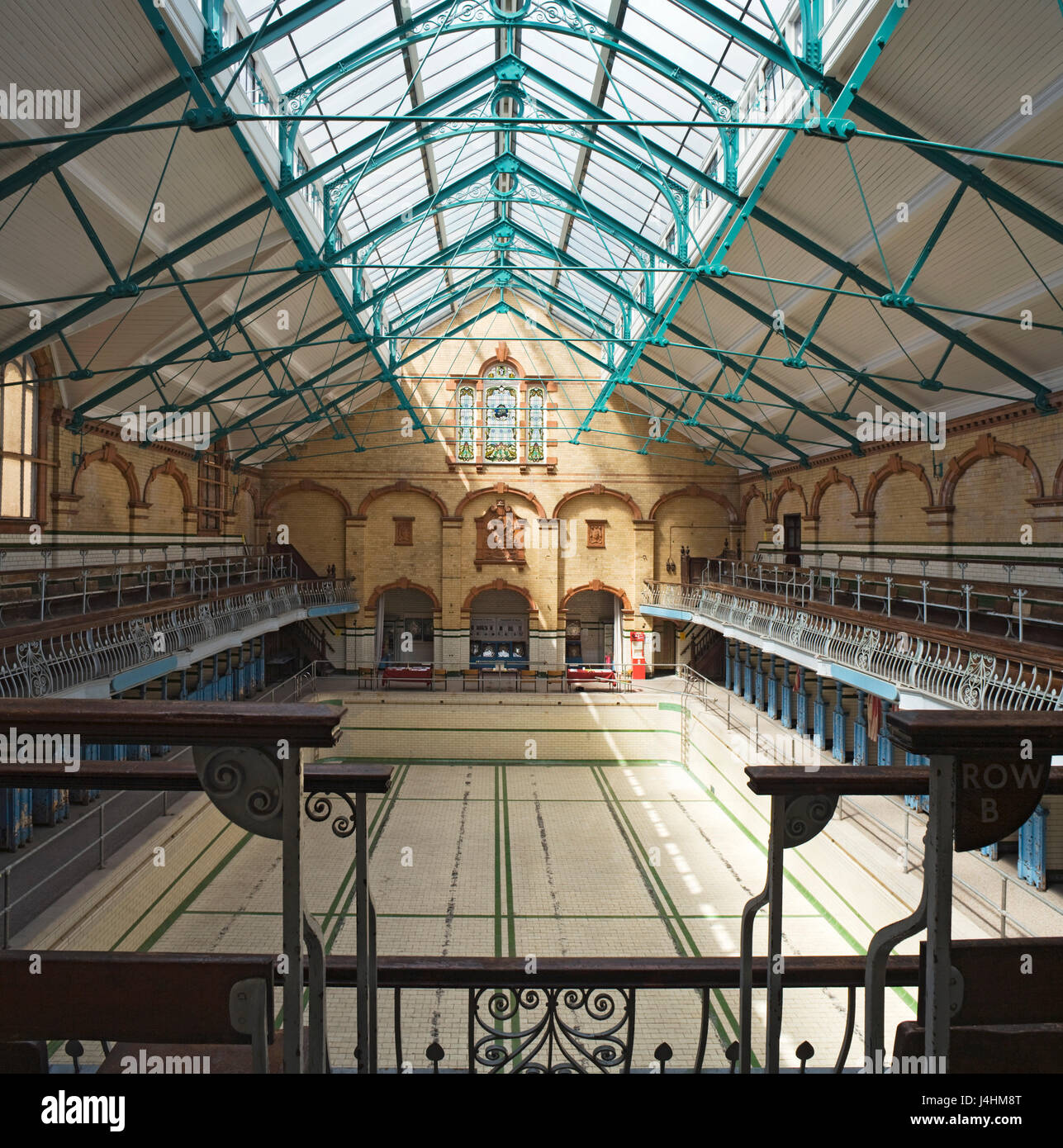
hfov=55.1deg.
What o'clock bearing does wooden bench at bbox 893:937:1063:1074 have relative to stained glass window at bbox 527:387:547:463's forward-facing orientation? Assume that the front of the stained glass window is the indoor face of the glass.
The wooden bench is roughly at 12 o'clock from the stained glass window.

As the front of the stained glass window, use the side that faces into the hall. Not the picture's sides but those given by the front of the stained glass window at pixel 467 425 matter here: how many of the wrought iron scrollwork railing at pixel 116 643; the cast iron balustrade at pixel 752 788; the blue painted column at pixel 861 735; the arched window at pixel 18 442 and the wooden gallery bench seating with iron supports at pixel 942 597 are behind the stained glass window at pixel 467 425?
0

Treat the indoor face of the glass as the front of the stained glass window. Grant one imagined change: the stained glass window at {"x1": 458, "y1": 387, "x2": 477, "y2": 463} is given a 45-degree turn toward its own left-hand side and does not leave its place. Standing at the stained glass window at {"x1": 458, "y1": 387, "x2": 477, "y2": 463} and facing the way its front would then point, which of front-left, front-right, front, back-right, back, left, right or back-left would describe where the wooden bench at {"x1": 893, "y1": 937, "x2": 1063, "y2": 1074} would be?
front-right

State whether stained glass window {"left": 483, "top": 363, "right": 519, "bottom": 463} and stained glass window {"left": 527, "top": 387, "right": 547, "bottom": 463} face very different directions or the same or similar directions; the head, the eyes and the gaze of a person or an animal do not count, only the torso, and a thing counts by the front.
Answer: same or similar directions

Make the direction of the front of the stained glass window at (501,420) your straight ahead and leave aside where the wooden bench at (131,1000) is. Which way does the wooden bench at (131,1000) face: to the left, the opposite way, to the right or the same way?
the opposite way

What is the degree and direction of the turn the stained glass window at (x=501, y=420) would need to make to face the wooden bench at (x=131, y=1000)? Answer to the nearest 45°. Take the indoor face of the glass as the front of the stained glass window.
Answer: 0° — it already faces it

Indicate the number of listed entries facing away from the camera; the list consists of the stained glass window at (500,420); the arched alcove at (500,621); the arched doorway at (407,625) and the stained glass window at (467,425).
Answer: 0

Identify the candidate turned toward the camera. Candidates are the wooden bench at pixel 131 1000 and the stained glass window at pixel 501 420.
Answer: the stained glass window

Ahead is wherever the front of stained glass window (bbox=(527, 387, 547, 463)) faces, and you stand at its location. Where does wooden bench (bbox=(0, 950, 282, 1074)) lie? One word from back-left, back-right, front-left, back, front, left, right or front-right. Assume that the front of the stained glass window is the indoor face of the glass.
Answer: front

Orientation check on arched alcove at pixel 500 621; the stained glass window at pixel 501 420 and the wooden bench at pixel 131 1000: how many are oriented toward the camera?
2

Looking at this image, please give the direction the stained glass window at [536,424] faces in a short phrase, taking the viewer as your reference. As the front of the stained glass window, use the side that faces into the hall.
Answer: facing the viewer

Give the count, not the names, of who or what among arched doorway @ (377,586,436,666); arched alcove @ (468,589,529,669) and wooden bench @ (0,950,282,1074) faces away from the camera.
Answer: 1

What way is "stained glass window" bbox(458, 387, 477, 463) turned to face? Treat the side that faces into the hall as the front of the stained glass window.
toward the camera

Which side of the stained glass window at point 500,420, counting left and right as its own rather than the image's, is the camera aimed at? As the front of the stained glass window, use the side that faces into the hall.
front

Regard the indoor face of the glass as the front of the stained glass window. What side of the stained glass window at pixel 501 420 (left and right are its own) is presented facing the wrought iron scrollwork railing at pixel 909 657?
front

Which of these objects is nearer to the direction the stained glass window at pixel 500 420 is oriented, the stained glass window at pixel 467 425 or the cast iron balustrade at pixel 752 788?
the cast iron balustrade

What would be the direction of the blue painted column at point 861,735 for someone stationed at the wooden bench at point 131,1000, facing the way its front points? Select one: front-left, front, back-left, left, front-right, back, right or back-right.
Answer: front-right

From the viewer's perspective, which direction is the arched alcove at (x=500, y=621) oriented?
toward the camera

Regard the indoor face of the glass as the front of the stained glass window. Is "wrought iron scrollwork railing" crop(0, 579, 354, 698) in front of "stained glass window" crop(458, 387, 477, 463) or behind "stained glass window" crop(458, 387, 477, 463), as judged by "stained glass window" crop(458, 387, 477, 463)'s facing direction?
in front
